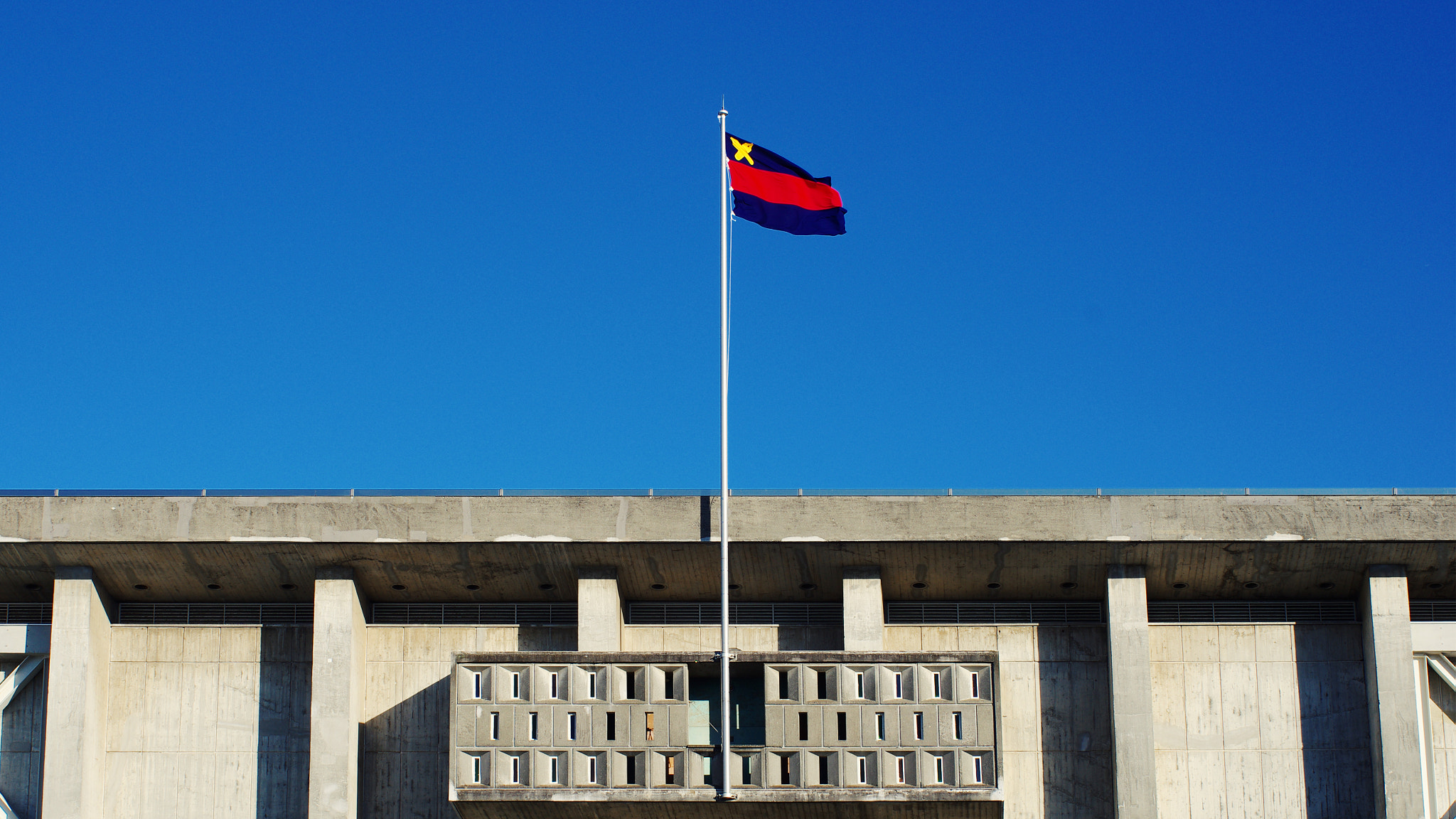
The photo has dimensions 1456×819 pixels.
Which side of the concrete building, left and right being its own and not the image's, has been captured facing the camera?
front

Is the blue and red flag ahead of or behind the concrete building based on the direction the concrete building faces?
ahead

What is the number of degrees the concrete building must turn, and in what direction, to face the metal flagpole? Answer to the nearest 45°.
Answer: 0° — it already faces it
